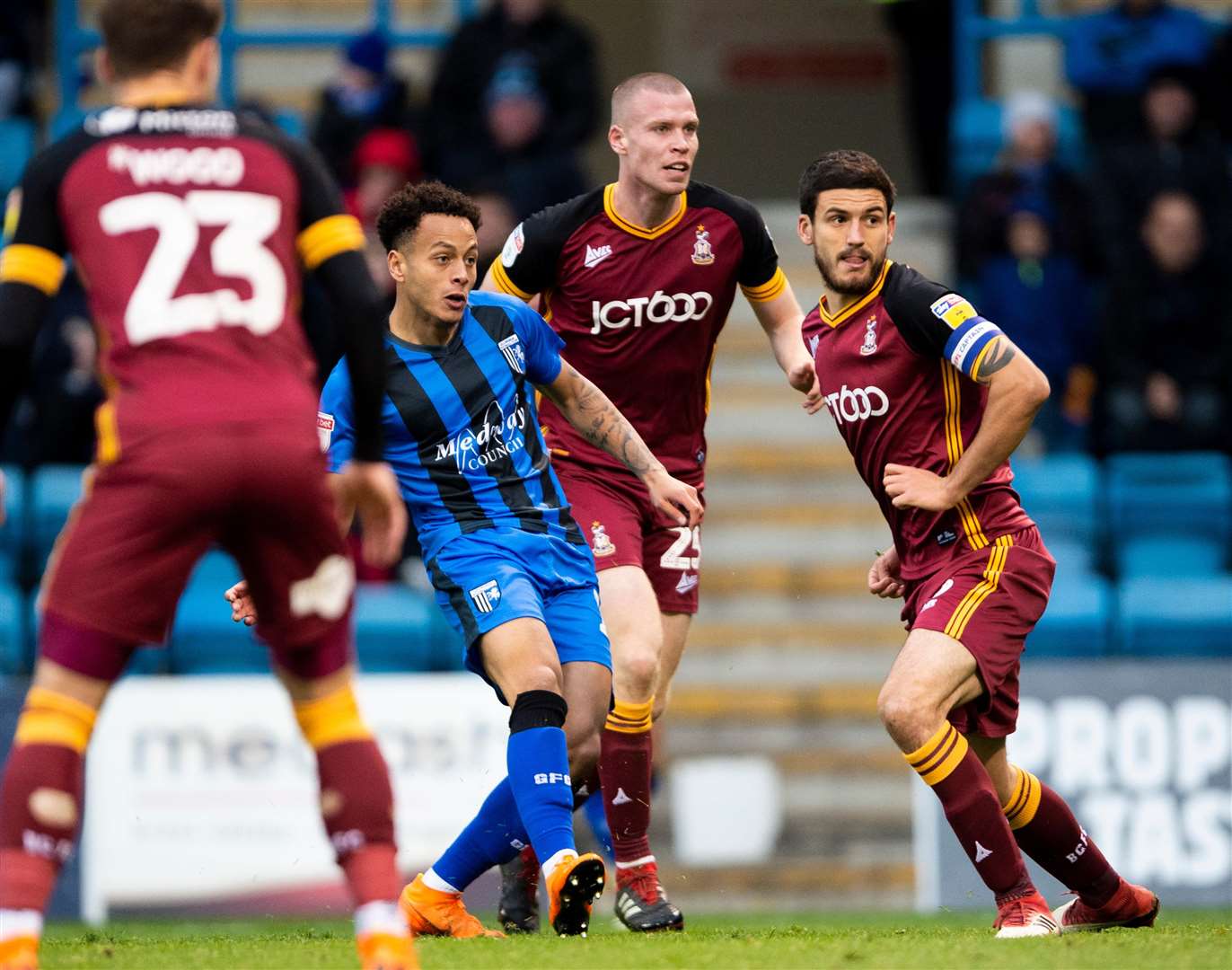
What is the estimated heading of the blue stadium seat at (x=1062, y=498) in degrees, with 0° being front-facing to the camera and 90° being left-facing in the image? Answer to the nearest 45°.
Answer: approximately 0°

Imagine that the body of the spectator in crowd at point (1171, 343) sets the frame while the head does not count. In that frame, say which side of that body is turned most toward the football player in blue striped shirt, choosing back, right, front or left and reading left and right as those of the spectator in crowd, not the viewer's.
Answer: front

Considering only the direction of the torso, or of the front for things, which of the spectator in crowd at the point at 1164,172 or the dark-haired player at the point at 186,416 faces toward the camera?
the spectator in crowd

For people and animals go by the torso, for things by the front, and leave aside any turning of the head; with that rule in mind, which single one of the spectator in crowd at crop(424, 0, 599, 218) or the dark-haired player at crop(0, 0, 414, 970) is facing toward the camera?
the spectator in crowd

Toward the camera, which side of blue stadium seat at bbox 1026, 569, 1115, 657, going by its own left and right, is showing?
front

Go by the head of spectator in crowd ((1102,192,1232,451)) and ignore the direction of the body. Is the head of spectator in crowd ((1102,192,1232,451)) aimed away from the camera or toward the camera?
toward the camera

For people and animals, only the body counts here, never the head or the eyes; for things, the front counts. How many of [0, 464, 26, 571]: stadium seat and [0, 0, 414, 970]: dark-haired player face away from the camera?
1

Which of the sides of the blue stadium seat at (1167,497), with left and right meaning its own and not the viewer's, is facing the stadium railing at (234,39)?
right

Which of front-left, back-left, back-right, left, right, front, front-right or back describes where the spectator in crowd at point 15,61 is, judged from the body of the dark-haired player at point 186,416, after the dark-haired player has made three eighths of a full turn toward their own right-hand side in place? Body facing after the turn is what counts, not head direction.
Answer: back-left

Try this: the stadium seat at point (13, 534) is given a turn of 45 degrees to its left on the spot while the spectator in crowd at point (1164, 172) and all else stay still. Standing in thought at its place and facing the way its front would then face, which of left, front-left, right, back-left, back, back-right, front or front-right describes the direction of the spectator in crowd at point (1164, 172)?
front-left

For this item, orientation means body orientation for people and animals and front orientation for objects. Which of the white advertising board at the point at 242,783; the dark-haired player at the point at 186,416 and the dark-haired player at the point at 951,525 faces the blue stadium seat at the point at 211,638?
the dark-haired player at the point at 186,416

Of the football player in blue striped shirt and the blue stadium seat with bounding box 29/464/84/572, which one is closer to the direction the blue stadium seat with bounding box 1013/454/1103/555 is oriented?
the football player in blue striped shirt

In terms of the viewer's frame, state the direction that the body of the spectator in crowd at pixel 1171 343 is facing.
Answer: toward the camera

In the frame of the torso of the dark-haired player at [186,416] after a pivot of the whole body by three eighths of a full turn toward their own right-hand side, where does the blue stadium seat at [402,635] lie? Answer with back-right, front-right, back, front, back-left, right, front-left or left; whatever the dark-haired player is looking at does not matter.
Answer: back-left

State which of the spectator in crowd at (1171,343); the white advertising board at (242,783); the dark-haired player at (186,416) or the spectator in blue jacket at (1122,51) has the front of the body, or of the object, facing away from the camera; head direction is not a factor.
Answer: the dark-haired player

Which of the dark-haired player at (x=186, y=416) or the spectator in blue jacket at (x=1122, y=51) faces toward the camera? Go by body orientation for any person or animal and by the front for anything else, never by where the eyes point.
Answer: the spectator in blue jacket

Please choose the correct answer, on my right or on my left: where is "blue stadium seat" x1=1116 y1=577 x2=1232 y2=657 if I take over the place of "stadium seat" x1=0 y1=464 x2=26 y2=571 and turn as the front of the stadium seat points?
on my left

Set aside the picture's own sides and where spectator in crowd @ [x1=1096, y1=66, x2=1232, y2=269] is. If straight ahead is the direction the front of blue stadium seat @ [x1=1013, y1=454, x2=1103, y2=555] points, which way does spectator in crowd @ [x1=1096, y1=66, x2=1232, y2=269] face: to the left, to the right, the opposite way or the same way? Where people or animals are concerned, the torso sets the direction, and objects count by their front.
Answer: the same way

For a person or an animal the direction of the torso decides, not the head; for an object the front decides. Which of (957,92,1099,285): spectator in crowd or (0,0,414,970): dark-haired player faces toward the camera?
the spectator in crowd
